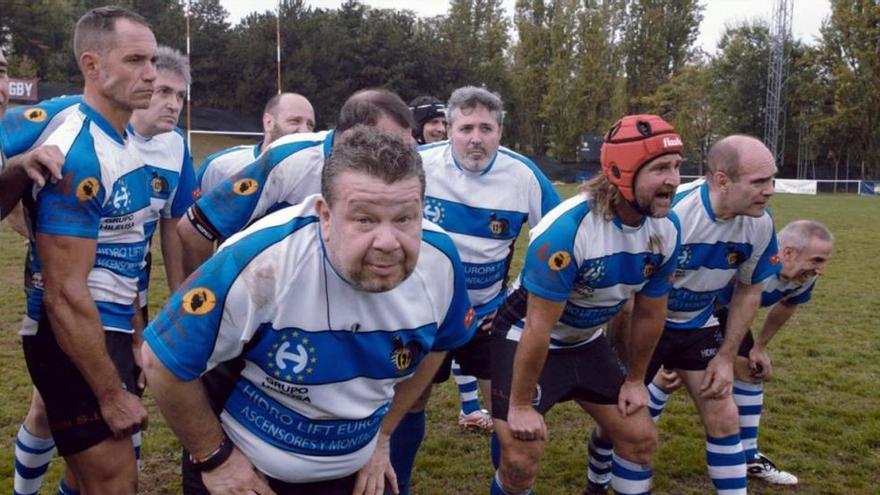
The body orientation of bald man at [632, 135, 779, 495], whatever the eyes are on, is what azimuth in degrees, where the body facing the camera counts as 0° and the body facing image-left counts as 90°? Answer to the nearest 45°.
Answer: approximately 315°

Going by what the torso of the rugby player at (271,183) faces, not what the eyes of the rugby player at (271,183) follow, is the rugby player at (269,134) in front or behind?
behind

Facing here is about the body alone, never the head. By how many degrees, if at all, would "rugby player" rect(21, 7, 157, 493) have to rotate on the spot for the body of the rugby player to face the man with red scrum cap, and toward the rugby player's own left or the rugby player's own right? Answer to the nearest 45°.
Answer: approximately 45° to the rugby player's own left

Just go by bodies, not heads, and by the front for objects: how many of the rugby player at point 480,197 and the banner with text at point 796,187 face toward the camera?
2

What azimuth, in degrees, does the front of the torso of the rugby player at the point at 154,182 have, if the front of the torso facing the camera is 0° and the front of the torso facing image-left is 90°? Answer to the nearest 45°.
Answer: approximately 315°

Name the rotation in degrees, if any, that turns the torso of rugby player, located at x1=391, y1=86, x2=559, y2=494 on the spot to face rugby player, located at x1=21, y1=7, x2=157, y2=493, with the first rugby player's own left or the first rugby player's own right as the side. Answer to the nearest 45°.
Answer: approximately 45° to the first rugby player's own right

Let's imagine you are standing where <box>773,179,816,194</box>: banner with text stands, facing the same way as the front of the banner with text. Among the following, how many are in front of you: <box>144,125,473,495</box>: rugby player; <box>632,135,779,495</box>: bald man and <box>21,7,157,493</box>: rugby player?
3
